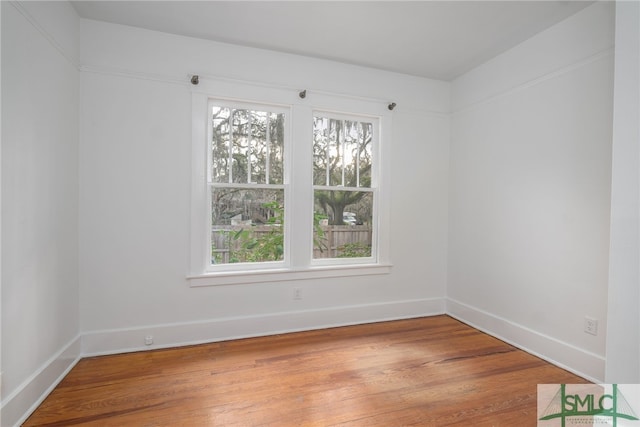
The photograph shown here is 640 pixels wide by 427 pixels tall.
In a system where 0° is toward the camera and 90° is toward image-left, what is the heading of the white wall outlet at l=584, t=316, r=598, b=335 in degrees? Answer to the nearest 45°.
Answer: approximately 45°

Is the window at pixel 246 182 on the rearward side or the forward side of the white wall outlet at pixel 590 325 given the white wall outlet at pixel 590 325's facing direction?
on the forward side

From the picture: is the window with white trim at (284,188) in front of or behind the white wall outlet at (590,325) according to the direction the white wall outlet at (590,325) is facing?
in front
